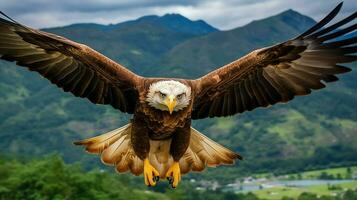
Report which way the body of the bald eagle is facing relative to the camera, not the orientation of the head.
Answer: toward the camera
